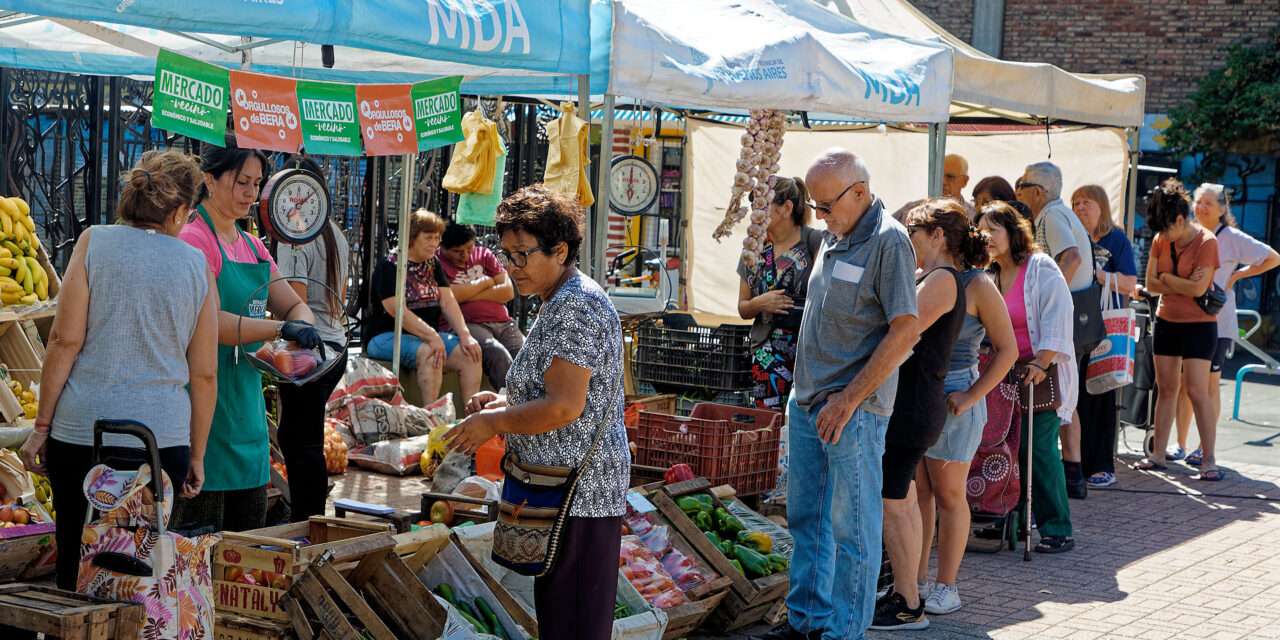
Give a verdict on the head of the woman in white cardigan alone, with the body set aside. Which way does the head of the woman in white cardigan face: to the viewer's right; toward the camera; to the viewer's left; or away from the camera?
to the viewer's left

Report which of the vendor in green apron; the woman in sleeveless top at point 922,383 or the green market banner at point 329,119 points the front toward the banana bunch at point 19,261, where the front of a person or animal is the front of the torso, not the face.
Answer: the woman in sleeveless top

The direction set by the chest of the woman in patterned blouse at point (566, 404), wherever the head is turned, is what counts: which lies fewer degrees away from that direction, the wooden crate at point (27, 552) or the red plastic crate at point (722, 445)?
the wooden crate

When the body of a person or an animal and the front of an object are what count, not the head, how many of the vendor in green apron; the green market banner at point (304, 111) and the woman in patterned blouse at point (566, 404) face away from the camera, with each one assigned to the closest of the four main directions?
0

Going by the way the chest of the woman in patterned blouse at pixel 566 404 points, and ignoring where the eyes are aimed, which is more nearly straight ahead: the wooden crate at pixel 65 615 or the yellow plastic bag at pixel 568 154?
the wooden crate

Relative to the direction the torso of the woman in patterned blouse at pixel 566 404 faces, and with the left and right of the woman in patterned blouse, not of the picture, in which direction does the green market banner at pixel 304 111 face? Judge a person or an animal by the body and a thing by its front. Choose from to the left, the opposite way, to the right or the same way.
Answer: to the left

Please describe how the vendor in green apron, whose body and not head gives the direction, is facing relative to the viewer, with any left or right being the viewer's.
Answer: facing the viewer and to the right of the viewer

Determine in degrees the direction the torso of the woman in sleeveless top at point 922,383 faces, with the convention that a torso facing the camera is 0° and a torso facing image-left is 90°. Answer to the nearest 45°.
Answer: approximately 90°

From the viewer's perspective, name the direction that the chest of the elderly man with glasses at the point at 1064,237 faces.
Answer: to the viewer's left

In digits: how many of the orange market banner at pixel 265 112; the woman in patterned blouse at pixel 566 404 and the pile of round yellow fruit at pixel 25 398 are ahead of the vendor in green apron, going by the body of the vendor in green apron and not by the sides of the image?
1

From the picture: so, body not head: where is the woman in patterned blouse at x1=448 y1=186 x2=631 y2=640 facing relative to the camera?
to the viewer's left

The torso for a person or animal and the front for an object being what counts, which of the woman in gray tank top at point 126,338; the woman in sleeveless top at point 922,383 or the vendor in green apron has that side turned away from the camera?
the woman in gray tank top

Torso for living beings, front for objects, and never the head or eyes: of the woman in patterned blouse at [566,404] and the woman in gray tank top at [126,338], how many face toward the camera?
0

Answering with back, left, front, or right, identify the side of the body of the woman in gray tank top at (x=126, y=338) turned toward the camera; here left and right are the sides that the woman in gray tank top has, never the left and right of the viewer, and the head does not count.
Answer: back

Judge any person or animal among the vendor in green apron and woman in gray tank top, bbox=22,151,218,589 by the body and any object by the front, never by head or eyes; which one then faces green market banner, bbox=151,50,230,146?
the woman in gray tank top

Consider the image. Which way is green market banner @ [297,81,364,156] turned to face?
toward the camera
